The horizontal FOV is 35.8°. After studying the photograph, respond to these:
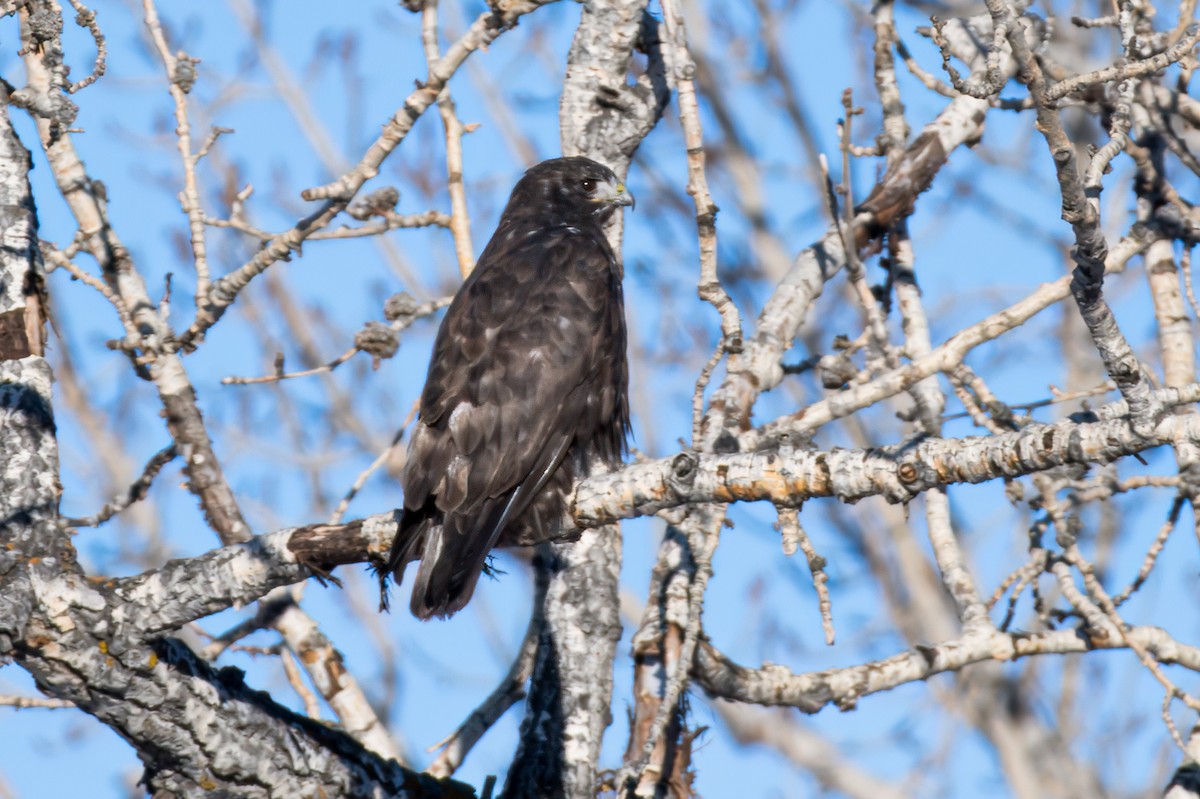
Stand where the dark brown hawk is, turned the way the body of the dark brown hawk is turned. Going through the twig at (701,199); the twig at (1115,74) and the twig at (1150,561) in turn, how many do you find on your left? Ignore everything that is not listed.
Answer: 0

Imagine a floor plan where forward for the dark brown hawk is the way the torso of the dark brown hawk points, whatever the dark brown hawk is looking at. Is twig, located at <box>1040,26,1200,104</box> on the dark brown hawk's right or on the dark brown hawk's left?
on the dark brown hawk's right

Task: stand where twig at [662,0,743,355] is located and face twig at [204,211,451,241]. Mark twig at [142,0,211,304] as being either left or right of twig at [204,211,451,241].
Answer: left

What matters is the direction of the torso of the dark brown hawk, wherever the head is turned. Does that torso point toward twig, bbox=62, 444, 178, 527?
no

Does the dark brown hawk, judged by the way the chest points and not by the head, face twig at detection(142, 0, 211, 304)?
no

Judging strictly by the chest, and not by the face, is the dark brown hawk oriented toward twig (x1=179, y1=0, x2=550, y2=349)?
no

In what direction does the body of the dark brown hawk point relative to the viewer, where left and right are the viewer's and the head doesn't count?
facing away from the viewer and to the right of the viewer
